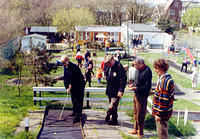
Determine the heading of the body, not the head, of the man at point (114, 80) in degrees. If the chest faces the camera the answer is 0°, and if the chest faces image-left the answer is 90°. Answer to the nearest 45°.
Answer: approximately 45°

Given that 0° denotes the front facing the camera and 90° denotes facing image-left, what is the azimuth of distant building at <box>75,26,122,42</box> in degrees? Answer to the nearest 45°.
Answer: approximately 0°

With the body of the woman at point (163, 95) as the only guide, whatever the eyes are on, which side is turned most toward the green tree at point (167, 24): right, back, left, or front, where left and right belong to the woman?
right

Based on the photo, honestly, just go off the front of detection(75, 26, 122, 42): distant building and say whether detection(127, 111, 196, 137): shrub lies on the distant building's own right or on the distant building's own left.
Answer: on the distant building's own left

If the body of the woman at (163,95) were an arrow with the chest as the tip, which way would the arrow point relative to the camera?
to the viewer's left

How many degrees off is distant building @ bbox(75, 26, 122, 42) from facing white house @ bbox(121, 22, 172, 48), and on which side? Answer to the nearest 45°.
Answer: approximately 90° to its left

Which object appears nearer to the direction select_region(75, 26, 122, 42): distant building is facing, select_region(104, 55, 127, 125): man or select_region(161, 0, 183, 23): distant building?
the man

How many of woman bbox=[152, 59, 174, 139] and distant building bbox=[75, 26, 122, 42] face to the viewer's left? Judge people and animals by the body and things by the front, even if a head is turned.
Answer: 1

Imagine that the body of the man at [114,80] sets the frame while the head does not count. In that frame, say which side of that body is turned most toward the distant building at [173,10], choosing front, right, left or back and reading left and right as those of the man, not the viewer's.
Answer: back
